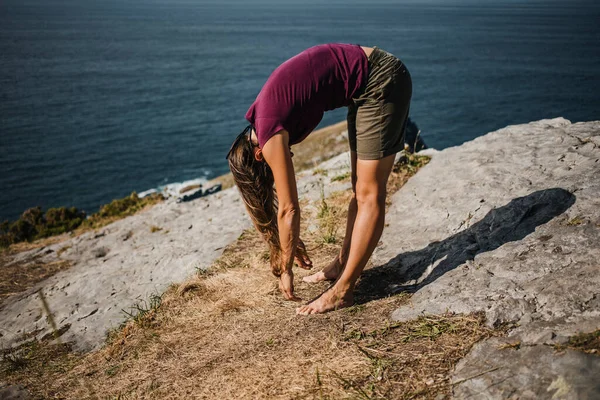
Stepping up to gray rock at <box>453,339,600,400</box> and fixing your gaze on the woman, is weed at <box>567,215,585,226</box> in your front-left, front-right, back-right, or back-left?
front-right

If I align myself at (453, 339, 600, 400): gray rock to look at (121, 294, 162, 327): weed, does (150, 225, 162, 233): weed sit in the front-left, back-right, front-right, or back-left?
front-right

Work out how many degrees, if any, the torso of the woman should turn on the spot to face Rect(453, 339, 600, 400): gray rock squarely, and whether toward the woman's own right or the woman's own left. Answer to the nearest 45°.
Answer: approximately 135° to the woman's own left

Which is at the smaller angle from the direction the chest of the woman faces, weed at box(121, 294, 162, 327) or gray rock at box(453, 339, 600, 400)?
the weed

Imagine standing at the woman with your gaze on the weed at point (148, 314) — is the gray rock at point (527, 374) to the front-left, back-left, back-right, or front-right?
back-left

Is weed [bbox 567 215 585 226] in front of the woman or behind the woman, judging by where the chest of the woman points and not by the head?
behind

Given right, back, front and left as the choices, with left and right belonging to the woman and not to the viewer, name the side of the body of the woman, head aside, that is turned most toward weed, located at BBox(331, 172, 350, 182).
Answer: right

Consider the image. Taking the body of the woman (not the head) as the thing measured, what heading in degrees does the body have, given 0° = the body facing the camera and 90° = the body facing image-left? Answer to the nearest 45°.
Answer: approximately 90°

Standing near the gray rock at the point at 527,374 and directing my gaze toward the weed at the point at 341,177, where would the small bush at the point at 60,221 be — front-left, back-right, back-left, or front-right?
front-left
